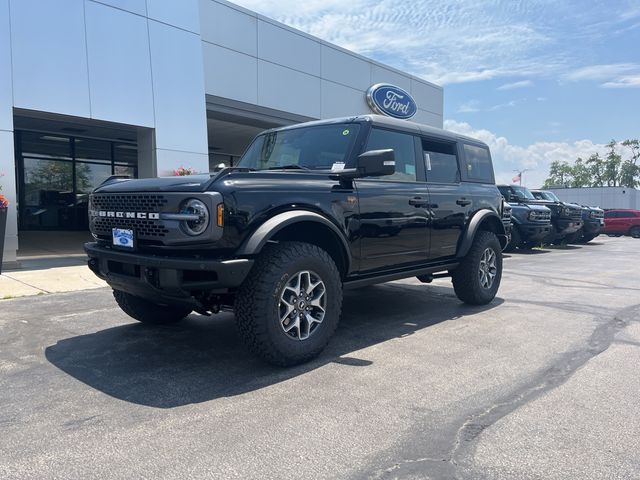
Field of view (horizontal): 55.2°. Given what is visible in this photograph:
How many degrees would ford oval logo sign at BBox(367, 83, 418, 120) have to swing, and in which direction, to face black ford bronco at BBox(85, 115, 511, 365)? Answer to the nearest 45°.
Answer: approximately 45° to its right

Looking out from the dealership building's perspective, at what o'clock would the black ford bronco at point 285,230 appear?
The black ford bronco is roughly at 1 o'clock from the dealership building.

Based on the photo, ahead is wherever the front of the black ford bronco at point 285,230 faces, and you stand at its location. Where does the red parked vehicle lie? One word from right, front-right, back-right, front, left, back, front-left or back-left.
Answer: back

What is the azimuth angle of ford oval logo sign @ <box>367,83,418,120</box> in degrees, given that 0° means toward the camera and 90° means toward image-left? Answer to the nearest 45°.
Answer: approximately 315°

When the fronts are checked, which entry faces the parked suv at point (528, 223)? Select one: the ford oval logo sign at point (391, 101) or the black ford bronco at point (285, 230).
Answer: the ford oval logo sign

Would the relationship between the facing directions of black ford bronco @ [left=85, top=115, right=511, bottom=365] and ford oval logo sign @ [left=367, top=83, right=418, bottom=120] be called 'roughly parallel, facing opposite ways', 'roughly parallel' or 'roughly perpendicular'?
roughly perpendicular

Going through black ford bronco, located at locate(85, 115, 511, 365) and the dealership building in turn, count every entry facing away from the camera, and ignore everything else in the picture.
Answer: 0

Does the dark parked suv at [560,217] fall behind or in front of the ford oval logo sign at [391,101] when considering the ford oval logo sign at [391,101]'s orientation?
in front

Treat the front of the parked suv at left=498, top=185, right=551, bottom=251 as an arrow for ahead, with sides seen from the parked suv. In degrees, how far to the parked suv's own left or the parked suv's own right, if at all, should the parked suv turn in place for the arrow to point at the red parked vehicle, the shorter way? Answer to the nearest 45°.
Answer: approximately 135° to the parked suv's own left

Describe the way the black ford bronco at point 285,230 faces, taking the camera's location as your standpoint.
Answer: facing the viewer and to the left of the viewer

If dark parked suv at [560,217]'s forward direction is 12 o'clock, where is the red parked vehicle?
The red parked vehicle is roughly at 8 o'clock from the dark parked suv.
